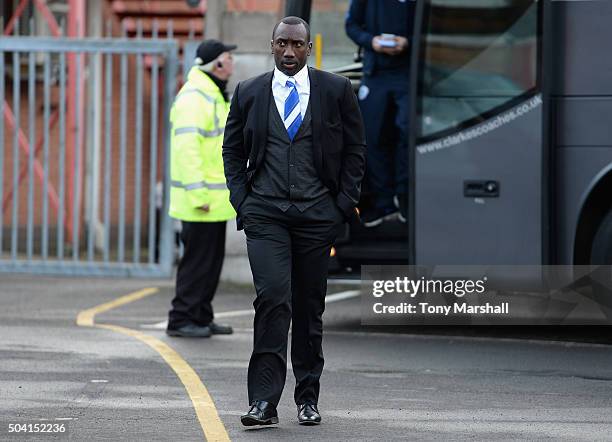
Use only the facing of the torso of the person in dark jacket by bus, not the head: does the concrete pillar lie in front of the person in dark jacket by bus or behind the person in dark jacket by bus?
behind

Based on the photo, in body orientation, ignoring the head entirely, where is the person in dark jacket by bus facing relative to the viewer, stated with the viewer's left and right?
facing the viewer

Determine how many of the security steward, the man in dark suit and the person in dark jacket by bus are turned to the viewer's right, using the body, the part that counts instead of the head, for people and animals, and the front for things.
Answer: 1

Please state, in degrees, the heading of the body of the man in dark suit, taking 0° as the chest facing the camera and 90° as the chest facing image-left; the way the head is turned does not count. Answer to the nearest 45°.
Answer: approximately 0°

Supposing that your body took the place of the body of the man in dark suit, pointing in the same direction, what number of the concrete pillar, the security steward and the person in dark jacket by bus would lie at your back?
3

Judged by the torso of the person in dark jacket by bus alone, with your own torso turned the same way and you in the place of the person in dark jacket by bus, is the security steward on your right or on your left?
on your right

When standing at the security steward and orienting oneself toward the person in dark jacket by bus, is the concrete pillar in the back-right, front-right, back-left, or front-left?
front-left

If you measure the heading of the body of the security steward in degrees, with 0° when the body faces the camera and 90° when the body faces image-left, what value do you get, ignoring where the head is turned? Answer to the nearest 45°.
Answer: approximately 270°

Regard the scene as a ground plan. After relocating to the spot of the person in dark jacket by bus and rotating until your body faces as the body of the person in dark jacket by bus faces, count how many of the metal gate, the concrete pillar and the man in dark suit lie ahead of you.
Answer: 1

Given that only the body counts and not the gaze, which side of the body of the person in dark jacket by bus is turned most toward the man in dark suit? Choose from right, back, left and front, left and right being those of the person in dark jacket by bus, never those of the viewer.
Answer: front

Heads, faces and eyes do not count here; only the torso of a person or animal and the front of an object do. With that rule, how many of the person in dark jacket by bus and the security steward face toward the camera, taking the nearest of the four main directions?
1

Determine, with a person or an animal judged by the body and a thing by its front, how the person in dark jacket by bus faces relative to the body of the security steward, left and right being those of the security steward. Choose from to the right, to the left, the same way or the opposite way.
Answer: to the right

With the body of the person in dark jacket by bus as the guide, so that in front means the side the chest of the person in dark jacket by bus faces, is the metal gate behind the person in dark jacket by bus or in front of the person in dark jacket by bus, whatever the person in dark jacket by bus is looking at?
behind
